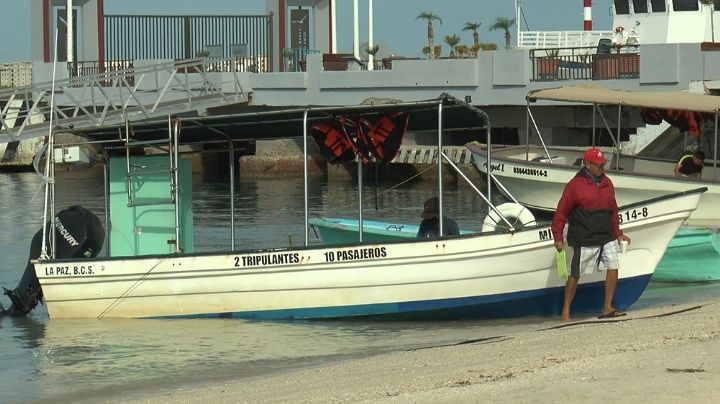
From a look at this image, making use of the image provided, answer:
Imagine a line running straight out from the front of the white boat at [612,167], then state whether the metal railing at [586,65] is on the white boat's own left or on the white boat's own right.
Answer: on the white boat's own right

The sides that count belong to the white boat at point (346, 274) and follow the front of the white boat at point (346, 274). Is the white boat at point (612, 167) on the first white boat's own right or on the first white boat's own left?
on the first white boat's own left

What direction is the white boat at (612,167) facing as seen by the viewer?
to the viewer's left

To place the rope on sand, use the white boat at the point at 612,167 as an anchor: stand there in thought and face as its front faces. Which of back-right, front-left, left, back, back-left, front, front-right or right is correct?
left

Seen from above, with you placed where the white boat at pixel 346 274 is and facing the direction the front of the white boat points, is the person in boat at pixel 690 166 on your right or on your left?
on your left

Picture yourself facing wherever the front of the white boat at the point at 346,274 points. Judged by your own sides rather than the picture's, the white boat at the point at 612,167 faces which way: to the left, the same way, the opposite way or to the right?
the opposite way

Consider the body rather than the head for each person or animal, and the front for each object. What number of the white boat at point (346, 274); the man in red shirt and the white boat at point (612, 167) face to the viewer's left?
1

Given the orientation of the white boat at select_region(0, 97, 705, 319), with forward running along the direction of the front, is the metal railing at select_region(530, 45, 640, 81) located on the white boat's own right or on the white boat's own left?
on the white boat's own left

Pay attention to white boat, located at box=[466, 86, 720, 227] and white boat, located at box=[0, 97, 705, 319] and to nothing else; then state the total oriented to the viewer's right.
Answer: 1

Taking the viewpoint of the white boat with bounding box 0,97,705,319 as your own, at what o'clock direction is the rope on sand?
The rope on sand is roughly at 2 o'clock from the white boat.

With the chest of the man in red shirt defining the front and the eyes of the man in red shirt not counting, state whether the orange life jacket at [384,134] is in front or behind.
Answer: behind

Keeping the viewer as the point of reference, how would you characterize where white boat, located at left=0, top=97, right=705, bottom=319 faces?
facing to the right of the viewer
